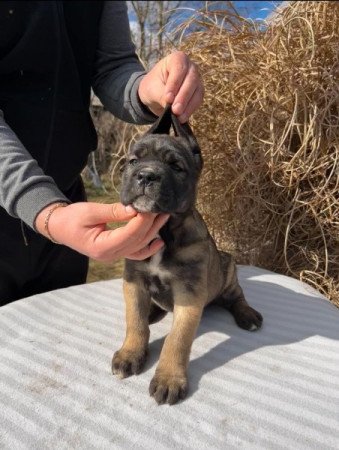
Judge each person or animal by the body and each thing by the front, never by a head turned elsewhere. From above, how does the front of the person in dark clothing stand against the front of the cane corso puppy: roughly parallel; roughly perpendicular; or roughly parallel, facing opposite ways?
roughly perpendicular

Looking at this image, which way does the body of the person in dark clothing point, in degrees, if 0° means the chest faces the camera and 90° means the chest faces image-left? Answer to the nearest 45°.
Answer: approximately 315°

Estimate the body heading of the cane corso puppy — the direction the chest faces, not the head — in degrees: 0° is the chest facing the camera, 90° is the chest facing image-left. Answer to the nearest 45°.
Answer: approximately 45°
